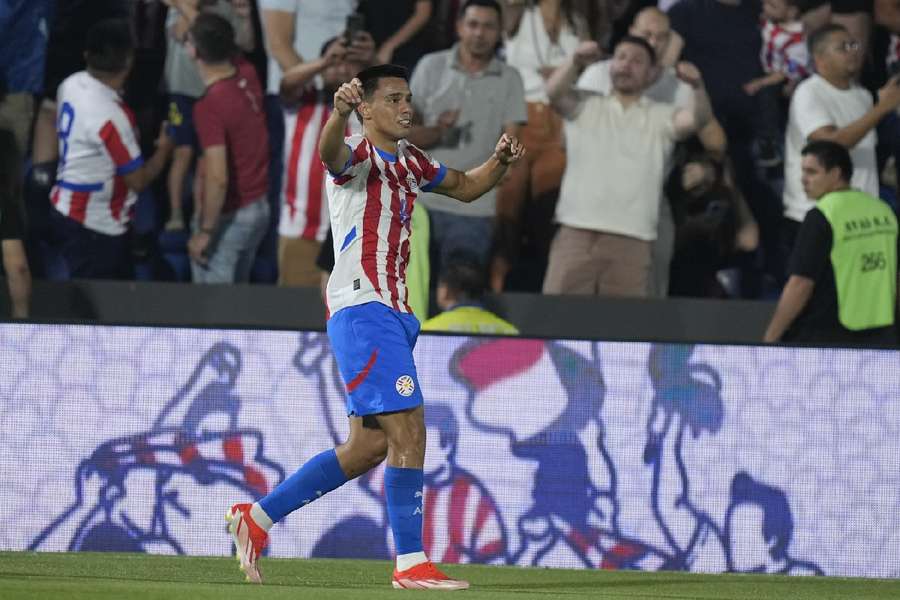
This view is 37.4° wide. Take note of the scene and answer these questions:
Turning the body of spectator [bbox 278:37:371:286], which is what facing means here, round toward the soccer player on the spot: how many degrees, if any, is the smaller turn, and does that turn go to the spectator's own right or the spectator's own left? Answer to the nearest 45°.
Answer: approximately 45° to the spectator's own right

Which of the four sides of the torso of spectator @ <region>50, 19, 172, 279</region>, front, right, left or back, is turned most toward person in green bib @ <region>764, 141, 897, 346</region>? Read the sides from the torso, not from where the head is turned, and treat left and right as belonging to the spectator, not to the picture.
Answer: right

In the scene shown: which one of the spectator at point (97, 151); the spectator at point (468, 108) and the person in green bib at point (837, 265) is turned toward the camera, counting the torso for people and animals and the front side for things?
the spectator at point (468, 108)

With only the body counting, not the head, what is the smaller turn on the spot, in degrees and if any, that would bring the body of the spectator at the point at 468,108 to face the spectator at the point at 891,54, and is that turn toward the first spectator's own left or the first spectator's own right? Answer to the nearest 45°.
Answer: approximately 90° to the first spectator's own left

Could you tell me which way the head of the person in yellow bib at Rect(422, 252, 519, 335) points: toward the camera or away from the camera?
away from the camera

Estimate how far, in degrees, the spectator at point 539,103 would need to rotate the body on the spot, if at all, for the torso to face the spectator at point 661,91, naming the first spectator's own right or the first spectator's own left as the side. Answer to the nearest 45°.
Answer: approximately 90° to the first spectator's own left

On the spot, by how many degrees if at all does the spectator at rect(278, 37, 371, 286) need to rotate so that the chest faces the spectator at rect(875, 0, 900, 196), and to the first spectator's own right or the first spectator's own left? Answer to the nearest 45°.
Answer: approximately 45° to the first spectator's own left

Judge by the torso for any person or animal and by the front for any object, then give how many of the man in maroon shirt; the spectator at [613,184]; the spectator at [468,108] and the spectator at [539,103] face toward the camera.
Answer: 3

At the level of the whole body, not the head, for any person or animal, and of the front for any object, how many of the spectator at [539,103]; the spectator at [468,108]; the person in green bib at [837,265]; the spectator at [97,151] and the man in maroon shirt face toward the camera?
2

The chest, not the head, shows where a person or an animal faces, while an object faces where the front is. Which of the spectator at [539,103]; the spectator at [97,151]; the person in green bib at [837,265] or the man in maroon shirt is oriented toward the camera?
the spectator at [539,103]

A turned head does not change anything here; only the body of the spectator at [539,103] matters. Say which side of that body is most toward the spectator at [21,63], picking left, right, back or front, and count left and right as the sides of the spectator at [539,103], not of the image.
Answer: right

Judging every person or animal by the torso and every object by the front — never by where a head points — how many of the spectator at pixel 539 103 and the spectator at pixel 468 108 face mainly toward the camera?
2

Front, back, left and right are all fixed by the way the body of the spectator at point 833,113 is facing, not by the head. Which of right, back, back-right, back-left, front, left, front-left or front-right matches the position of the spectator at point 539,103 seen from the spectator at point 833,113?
back-right

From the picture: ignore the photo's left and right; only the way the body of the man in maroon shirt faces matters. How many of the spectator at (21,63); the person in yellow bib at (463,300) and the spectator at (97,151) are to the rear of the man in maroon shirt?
1
